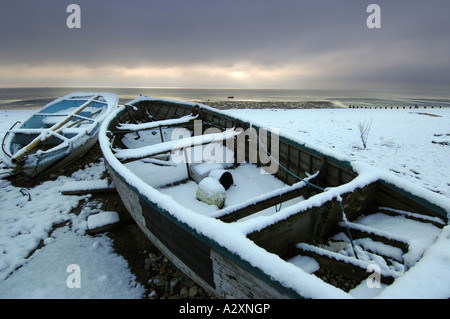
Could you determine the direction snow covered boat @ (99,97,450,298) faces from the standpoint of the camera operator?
facing away from the viewer and to the left of the viewer
